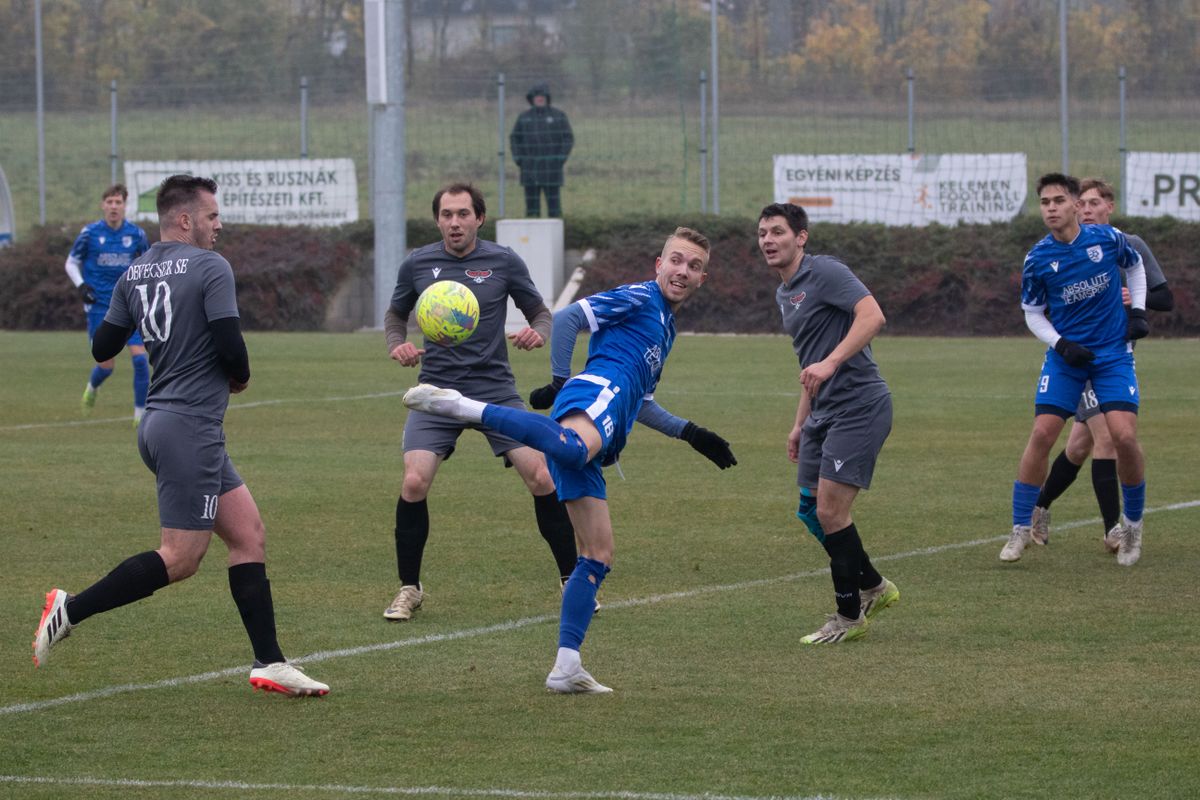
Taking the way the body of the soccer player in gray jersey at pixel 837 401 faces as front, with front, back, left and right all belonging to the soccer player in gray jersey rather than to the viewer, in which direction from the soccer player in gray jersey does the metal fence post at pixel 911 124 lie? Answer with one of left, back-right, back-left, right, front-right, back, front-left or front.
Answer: back-right

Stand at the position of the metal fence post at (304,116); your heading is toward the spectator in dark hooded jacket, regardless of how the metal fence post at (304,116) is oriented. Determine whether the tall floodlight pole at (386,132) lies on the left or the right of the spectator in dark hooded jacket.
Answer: right

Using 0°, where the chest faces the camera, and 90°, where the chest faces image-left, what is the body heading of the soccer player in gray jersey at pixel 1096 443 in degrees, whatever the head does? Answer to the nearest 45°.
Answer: approximately 45°

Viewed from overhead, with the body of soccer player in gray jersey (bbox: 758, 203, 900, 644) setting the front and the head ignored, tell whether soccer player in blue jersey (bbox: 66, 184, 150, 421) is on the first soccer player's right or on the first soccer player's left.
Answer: on the first soccer player's right

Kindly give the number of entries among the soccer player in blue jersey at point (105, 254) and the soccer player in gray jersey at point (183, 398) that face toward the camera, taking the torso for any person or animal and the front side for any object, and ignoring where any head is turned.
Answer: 1

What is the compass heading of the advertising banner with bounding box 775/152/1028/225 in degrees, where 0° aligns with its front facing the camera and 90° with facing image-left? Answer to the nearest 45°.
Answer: approximately 0°

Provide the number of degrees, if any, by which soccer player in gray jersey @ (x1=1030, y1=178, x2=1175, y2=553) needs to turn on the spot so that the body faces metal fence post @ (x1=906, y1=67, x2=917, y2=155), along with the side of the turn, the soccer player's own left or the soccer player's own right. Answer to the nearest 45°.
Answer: approximately 135° to the soccer player's own right
